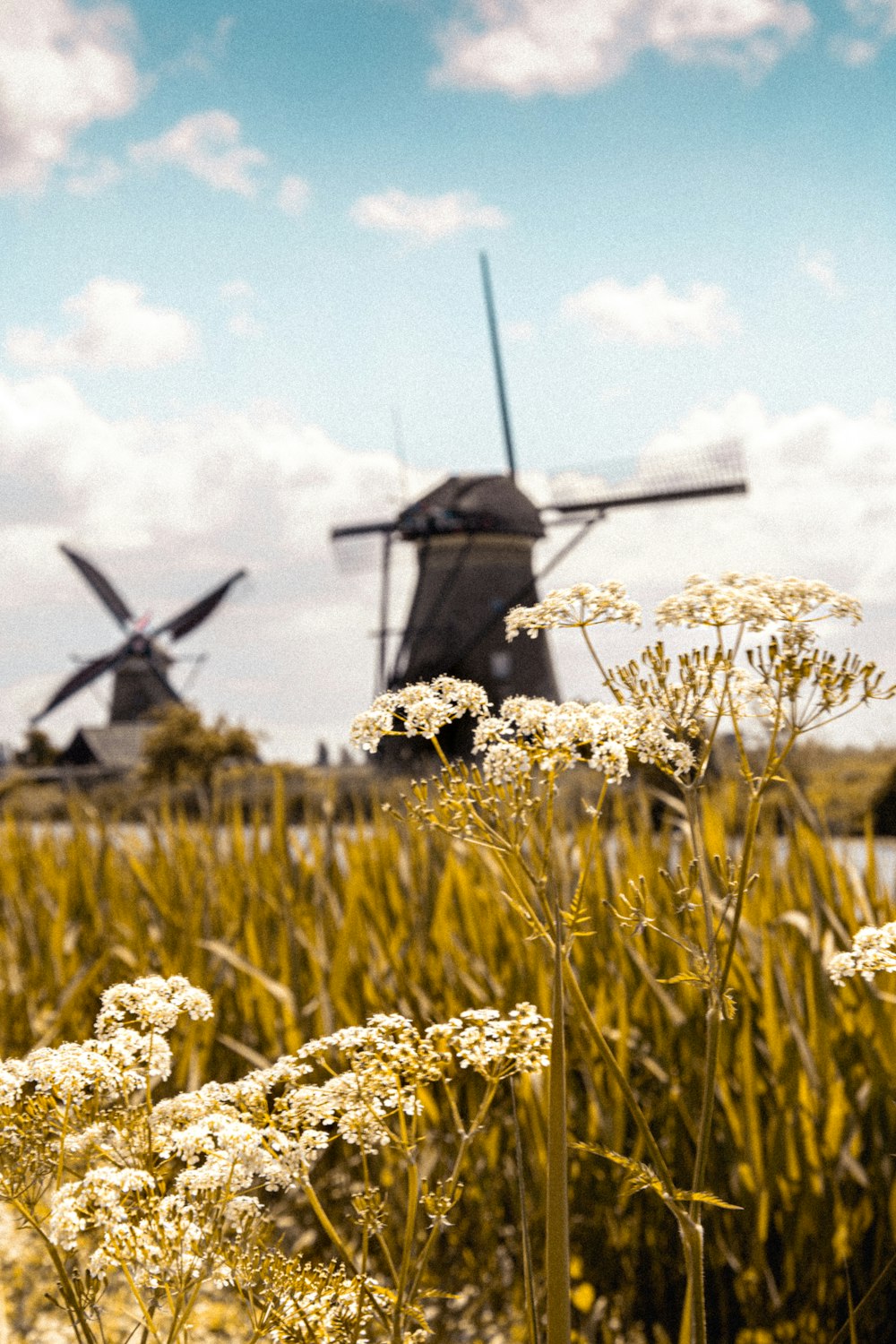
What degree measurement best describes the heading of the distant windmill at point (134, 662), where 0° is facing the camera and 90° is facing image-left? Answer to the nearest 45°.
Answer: approximately 0°

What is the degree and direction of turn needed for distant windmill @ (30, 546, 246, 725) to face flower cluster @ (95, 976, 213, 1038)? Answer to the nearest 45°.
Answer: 0° — it already faces it

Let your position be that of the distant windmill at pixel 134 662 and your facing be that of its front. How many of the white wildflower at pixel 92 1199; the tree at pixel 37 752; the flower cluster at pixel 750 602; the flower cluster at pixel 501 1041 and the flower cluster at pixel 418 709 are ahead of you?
4

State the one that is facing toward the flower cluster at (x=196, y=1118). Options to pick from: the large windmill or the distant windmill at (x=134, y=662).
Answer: the distant windmill
